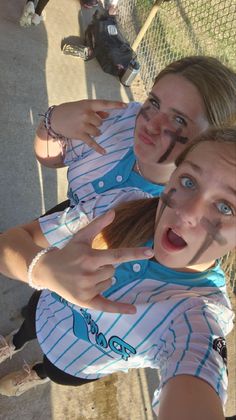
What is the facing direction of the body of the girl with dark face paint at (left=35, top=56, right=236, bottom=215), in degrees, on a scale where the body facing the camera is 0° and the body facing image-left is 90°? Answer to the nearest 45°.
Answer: approximately 0°

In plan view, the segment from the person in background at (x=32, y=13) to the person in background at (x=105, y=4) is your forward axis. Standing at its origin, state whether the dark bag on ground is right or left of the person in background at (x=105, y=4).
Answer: right

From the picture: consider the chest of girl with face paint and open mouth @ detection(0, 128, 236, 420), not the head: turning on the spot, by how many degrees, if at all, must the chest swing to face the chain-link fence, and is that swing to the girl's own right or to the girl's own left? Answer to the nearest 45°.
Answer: approximately 180°

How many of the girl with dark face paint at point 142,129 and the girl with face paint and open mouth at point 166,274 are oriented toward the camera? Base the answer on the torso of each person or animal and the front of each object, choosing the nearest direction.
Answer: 2

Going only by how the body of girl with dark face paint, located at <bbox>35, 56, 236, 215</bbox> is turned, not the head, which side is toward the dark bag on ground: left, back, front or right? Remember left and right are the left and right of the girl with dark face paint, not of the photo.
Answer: back

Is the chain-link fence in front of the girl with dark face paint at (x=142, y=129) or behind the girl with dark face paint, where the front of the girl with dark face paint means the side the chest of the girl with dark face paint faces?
behind

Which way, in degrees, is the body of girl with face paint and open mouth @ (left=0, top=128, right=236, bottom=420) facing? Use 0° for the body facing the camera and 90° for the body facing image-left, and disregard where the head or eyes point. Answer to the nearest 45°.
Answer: approximately 0°

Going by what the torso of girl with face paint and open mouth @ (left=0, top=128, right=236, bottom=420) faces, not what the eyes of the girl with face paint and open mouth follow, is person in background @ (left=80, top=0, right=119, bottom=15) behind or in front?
behind

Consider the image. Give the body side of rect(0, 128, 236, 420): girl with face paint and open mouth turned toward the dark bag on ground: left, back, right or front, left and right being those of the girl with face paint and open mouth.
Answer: back
